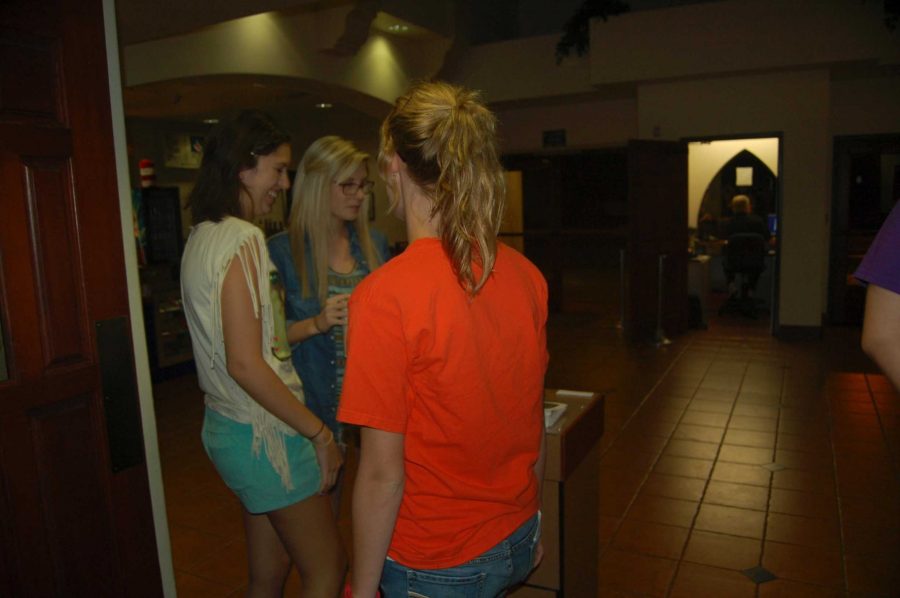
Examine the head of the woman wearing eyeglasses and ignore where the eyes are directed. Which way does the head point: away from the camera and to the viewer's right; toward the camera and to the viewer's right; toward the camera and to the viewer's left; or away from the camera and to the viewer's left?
toward the camera and to the viewer's right

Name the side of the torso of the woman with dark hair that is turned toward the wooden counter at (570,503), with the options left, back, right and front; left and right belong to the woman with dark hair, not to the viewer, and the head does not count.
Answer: front

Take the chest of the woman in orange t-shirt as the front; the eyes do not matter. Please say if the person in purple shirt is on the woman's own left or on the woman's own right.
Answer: on the woman's own right

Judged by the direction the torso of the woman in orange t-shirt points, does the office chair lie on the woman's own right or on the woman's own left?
on the woman's own right

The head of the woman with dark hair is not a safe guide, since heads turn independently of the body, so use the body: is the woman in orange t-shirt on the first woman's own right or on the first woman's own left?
on the first woman's own right

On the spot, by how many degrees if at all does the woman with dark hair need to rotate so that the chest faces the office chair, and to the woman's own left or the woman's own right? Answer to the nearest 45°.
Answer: approximately 45° to the woman's own left

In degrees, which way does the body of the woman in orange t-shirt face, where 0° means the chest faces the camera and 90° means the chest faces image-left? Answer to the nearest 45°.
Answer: approximately 135°

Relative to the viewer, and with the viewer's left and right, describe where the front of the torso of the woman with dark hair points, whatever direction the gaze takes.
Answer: facing to the right of the viewer

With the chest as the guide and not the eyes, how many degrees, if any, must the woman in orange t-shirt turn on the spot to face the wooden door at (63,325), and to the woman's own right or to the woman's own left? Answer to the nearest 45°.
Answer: approximately 45° to the woman's own left

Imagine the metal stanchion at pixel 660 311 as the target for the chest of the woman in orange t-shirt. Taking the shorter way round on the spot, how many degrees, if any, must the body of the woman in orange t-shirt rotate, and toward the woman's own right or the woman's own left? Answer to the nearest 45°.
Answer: approximately 45° to the woman's own right

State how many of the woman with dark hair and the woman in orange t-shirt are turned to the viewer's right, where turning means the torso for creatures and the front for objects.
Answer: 1
